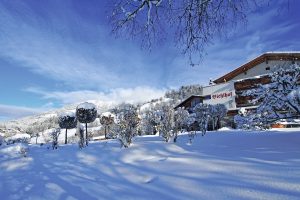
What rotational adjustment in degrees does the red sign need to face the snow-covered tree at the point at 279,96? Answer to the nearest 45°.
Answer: approximately 45° to its left

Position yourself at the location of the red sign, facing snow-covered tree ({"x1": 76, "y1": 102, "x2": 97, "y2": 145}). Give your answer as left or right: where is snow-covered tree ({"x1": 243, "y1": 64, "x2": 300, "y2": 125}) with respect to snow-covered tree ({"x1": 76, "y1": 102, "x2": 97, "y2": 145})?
left

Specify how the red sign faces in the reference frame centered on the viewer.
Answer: facing the viewer and to the left of the viewer

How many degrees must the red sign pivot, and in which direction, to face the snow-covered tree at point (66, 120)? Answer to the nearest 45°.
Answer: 0° — it already faces it

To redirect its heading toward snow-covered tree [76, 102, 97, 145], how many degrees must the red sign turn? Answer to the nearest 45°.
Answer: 0° — it already faces it

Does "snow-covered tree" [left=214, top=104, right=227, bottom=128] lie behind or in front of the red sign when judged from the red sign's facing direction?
in front
